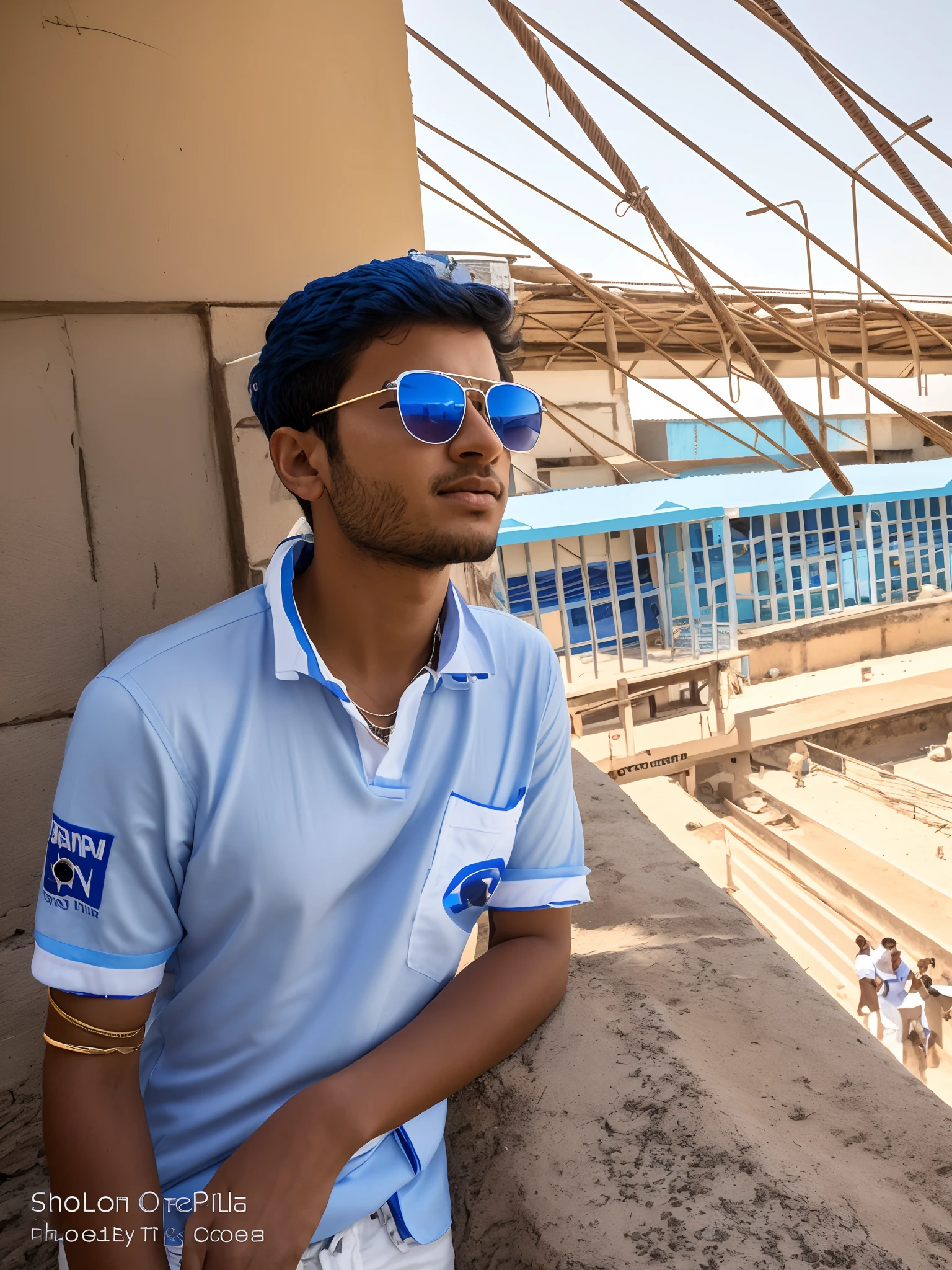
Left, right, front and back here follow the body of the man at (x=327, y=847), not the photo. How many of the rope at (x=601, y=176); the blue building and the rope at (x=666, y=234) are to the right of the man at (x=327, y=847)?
0

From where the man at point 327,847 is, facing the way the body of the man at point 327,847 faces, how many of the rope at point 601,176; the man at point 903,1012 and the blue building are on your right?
0

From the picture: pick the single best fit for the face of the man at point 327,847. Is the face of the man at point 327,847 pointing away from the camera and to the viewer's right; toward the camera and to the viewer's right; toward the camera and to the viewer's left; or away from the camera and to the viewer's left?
toward the camera and to the viewer's right

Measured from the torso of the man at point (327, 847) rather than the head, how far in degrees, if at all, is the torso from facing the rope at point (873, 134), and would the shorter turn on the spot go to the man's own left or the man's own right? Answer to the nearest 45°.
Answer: approximately 90° to the man's own left

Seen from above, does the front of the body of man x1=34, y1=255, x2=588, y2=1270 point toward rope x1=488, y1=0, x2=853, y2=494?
no

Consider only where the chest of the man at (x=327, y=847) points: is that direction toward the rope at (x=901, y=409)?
no

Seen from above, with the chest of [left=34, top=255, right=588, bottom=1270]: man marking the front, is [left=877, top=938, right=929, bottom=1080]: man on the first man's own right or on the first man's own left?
on the first man's own left

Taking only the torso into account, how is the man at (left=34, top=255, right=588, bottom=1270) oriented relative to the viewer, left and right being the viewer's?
facing the viewer and to the right of the viewer

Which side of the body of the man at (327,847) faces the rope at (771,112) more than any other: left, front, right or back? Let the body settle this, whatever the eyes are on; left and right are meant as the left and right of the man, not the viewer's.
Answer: left

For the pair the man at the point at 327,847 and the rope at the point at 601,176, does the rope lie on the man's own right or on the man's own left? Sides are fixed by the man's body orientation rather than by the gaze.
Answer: on the man's own left

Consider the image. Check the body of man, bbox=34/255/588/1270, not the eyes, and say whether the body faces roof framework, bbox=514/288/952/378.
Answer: no

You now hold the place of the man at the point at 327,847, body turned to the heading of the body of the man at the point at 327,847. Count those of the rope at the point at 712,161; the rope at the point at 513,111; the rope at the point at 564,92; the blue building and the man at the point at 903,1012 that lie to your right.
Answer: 0
